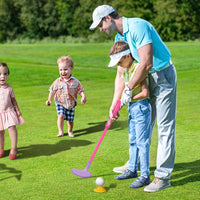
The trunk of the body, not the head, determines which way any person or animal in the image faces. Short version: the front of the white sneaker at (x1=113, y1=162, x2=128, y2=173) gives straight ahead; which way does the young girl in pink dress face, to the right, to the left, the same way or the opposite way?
to the left

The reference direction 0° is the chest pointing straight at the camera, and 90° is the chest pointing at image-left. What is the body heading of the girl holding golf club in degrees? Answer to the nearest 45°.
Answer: approximately 45°

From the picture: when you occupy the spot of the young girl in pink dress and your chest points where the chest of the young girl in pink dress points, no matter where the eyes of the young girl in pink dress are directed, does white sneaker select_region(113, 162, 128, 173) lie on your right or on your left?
on your left

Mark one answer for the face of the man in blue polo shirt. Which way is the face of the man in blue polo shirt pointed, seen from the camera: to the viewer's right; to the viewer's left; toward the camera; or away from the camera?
to the viewer's left

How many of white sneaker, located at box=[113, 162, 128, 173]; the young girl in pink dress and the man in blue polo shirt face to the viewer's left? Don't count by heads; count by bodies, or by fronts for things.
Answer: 2

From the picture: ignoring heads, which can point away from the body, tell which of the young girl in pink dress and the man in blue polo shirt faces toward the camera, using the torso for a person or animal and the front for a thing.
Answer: the young girl in pink dress

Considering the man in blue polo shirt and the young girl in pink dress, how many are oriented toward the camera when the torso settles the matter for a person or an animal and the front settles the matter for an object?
1

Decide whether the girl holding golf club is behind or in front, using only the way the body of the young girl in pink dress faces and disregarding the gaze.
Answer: in front

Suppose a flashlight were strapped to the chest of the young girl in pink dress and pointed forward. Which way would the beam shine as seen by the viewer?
toward the camera

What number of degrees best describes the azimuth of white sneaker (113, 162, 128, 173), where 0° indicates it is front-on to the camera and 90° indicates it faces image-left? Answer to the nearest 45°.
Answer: approximately 90°

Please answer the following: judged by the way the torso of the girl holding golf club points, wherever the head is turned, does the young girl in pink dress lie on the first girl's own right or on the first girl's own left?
on the first girl's own right

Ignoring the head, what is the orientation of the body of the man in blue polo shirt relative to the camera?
to the viewer's left
